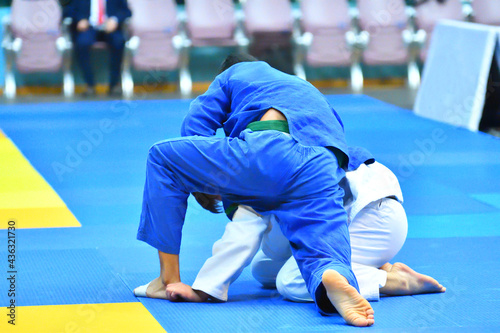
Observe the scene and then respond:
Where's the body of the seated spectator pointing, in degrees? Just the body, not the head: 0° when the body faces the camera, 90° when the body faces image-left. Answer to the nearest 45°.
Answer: approximately 0°

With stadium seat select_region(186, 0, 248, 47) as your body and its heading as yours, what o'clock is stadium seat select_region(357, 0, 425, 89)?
stadium seat select_region(357, 0, 425, 89) is roughly at 9 o'clock from stadium seat select_region(186, 0, 248, 47).

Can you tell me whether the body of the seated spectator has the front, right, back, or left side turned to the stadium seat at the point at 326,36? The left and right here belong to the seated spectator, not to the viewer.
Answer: left

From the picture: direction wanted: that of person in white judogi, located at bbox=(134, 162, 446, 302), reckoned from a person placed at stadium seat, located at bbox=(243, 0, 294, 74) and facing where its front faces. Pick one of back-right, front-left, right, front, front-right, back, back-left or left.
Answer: front

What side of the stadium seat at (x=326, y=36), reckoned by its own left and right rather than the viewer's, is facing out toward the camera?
front

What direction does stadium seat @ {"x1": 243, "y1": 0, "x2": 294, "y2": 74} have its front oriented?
toward the camera

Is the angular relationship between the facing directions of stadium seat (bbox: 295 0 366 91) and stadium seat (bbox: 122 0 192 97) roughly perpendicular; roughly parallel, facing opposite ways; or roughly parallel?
roughly parallel

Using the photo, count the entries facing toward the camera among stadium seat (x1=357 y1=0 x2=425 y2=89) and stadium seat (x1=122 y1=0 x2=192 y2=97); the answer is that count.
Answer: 2

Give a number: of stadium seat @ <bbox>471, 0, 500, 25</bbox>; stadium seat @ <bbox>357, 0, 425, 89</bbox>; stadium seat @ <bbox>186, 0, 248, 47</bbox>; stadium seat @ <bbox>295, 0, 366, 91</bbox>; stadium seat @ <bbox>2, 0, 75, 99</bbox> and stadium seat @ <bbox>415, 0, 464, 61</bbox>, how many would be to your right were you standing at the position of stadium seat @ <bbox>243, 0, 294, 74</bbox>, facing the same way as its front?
2

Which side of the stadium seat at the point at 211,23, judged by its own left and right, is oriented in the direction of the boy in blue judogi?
front

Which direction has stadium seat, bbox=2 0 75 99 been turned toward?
toward the camera

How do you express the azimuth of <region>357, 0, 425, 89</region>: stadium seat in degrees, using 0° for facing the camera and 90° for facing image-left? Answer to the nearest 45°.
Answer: approximately 0°

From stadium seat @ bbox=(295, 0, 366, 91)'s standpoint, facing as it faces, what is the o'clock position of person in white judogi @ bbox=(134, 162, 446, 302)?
The person in white judogi is roughly at 12 o'clock from the stadium seat.

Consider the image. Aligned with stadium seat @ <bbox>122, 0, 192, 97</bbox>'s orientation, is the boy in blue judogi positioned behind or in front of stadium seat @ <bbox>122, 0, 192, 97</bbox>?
in front

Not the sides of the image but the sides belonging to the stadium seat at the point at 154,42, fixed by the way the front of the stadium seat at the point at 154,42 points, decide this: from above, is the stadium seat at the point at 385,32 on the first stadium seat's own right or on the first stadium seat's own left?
on the first stadium seat's own left
